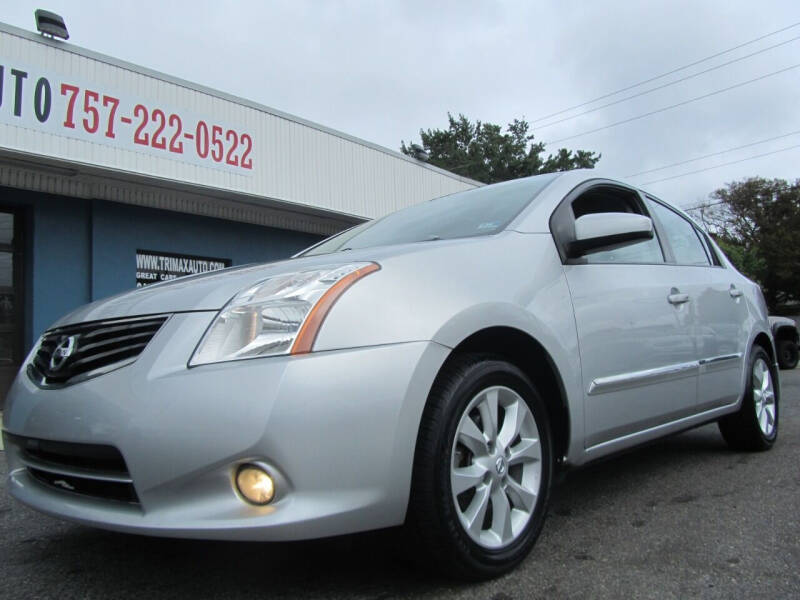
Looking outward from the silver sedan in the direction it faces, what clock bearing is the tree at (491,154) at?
The tree is roughly at 5 o'clock from the silver sedan.

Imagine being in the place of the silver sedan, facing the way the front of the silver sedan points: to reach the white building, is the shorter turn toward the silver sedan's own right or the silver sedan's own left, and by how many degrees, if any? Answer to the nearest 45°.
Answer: approximately 90° to the silver sedan's own right

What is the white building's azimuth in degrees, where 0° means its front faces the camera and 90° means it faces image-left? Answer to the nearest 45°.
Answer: approximately 315°

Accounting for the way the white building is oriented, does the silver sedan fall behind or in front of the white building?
in front

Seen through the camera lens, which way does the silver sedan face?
facing the viewer and to the left of the viewer

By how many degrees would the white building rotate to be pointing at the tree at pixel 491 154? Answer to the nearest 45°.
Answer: approximately 90° to its left

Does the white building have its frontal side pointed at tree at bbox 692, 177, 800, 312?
no

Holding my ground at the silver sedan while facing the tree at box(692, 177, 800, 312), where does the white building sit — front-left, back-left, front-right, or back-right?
front-left

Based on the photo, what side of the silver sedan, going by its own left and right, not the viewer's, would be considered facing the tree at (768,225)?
back

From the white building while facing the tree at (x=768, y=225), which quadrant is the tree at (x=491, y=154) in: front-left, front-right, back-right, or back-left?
front-left

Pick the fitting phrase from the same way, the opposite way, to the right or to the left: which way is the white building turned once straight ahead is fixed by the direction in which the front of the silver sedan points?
to the left

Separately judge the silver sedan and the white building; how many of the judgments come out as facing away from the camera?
0

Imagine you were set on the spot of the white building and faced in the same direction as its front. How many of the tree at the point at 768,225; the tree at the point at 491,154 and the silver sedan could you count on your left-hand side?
2
